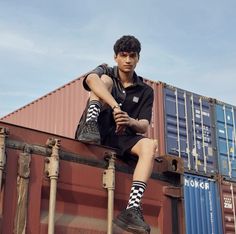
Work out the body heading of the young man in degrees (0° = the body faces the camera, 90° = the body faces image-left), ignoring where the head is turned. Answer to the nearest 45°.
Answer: approximately 0°

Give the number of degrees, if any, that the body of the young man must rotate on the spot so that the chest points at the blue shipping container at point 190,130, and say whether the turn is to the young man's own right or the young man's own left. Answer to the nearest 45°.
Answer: approximately 180°
